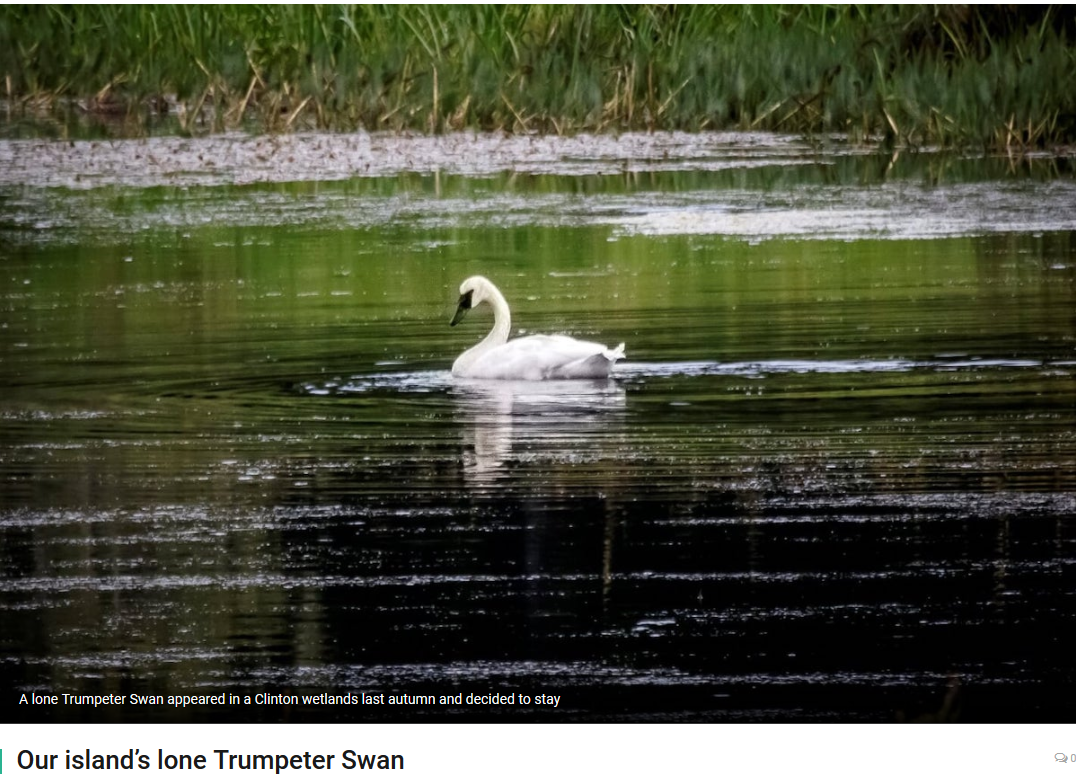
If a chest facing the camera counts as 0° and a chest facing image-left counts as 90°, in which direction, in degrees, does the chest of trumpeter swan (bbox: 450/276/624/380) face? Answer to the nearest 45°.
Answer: approximately 90°
